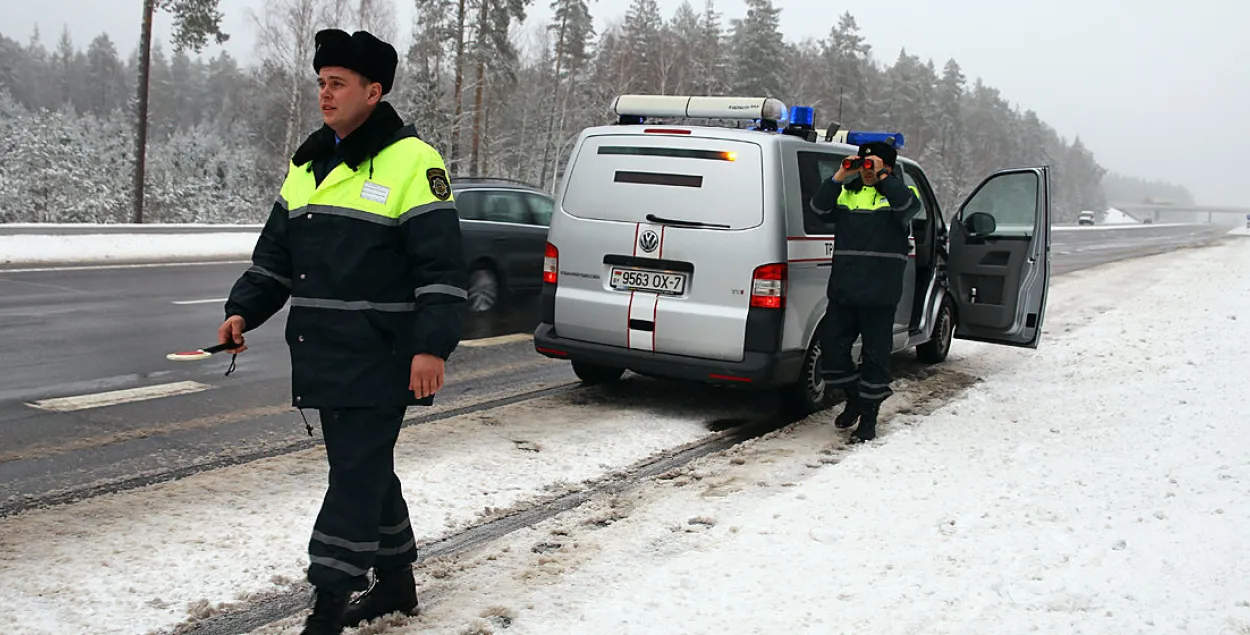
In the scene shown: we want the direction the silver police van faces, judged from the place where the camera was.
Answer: facing away from the viewer and to the right of the viewer

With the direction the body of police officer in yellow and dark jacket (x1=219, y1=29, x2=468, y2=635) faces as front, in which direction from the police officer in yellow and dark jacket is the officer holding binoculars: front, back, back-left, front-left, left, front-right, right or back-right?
back

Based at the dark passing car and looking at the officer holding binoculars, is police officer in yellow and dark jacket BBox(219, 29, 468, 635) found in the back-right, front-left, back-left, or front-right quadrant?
front-right

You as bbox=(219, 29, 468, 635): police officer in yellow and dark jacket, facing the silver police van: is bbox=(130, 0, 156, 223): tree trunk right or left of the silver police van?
left

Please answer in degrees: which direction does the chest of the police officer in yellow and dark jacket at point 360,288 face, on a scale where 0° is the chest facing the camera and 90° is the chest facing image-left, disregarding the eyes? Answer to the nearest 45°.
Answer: approximately 45°

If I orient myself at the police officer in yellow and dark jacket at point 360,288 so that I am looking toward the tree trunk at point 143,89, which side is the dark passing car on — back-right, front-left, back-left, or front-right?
front-right

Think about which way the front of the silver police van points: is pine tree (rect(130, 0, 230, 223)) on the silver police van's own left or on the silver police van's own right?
on the silver police van's own left

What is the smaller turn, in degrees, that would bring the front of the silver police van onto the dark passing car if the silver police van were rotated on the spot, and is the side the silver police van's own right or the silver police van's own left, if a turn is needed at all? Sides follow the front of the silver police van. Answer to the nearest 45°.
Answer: approximately 90° to the silver police van's own left

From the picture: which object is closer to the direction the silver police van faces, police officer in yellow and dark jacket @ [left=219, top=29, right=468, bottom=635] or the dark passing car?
the dark passing car

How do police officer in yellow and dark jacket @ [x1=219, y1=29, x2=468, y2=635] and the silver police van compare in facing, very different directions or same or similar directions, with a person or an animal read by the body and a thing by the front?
very different directions

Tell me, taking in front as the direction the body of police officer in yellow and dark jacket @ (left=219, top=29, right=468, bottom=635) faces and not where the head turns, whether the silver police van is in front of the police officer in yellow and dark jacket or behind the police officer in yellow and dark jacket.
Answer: behind
